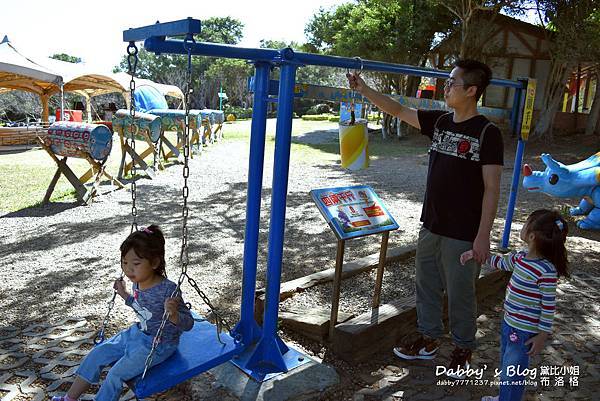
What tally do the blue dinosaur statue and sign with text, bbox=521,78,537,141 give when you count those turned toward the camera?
1

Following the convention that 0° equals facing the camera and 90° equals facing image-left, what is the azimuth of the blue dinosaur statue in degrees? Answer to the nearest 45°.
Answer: approximately 90°

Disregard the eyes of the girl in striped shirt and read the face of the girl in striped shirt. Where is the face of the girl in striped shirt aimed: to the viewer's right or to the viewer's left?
to the viewer's left

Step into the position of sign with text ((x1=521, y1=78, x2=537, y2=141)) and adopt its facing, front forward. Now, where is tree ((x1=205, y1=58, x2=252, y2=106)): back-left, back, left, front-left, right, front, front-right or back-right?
back-right

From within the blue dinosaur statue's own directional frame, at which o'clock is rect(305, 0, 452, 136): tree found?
The tree is roughly at 2 o'clock from the blue dinosaur statue.

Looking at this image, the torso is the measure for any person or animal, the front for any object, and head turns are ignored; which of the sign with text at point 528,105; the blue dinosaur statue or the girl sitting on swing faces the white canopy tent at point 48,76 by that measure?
the blue dinosaur statue

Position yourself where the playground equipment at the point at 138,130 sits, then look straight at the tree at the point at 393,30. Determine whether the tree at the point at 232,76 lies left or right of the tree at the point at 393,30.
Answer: left

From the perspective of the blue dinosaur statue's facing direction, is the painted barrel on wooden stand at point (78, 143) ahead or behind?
ahead

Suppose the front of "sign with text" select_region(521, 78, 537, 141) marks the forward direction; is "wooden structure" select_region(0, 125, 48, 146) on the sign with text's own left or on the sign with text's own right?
on the sign with text's own right

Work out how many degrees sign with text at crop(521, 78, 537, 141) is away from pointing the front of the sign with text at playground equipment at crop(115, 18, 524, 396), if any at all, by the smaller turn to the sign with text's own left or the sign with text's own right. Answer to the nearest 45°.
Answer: approximately 45° to the sign with text's own right

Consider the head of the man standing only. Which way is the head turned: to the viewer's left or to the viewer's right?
to the viewer's left

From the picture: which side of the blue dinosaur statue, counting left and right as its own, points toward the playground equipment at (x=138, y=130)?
front

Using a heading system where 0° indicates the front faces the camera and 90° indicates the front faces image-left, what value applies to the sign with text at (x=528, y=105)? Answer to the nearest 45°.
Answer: approximately 0°

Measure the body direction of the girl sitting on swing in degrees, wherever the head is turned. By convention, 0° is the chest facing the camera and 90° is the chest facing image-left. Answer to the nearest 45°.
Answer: approximately 45°

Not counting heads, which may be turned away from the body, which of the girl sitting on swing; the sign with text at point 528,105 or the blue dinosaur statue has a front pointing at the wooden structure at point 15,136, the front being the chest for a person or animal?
the blue dinosaur statue
